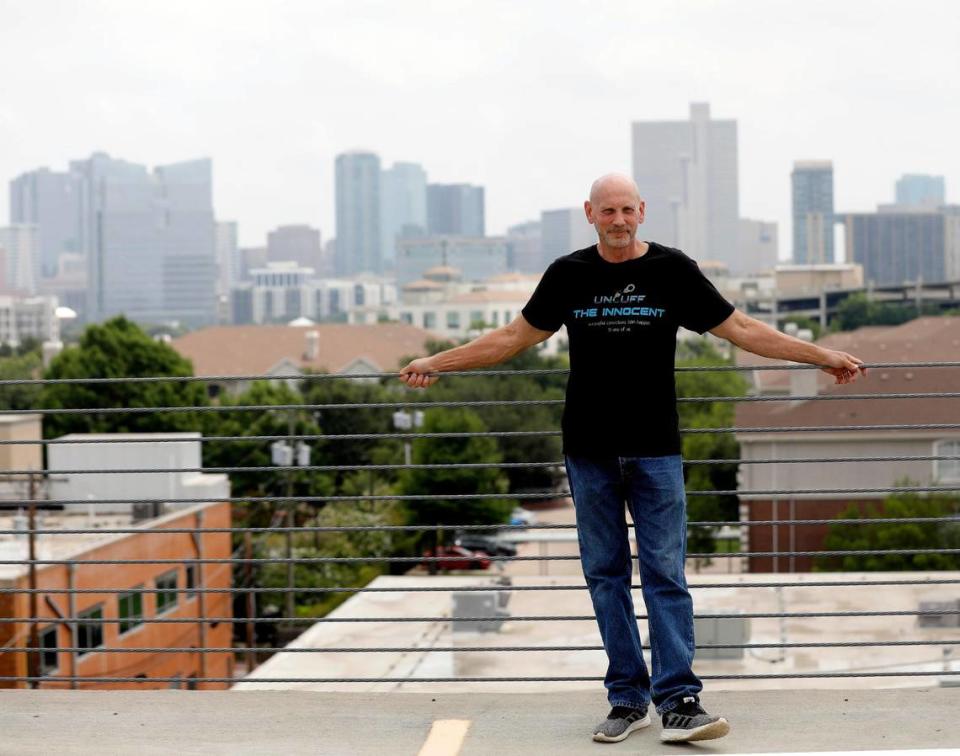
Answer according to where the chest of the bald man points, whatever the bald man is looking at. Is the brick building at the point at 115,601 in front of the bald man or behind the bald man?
behind

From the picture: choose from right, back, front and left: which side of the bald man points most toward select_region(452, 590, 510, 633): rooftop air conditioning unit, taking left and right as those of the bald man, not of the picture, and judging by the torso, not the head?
back

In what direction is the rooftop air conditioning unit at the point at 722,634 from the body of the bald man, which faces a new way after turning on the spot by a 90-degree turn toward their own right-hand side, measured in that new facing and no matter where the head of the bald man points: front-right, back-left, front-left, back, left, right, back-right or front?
right

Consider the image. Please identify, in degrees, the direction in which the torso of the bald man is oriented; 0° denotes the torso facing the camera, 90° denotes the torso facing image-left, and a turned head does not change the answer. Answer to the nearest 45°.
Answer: approximately 0°

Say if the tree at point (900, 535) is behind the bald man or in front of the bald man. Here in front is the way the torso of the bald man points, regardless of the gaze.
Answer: behind
